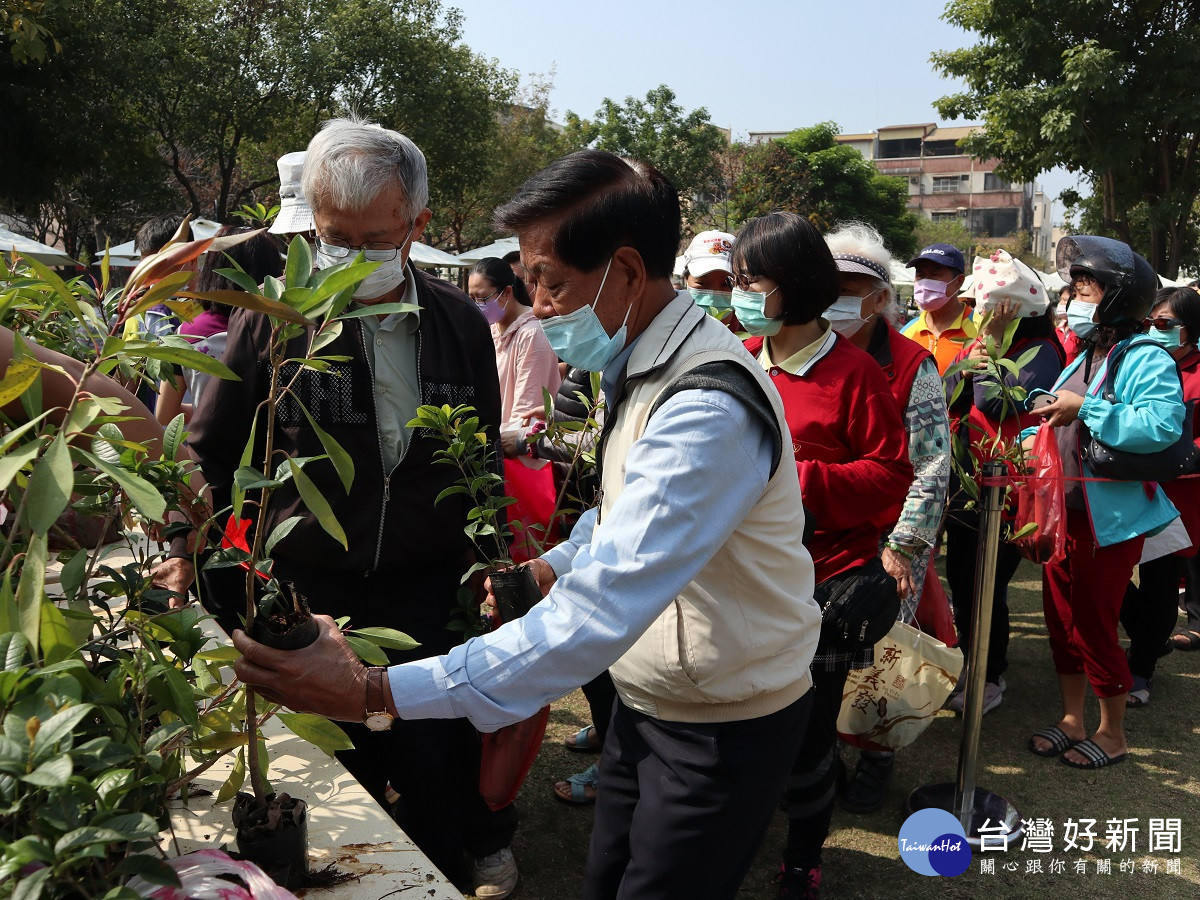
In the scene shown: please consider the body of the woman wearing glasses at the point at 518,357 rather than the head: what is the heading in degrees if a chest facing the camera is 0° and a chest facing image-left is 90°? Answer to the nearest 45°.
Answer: approximately 45°

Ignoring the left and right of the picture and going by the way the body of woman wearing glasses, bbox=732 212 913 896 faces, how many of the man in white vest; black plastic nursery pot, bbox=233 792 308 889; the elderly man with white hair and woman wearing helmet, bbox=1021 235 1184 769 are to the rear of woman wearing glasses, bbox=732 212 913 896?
1

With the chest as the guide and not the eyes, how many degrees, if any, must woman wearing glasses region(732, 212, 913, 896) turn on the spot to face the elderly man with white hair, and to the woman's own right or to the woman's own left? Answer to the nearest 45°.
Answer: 0° — they already face them

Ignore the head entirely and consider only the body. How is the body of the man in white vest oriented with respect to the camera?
to the viewer's left

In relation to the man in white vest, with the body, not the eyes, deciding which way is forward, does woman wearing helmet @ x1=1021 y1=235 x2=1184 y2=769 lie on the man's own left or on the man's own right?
on the man's own right

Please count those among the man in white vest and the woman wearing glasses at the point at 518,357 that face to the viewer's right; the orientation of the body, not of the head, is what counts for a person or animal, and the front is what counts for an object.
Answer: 0

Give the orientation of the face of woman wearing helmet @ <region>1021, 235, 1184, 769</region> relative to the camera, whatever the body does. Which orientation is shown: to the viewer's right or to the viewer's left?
to the viewer's left
